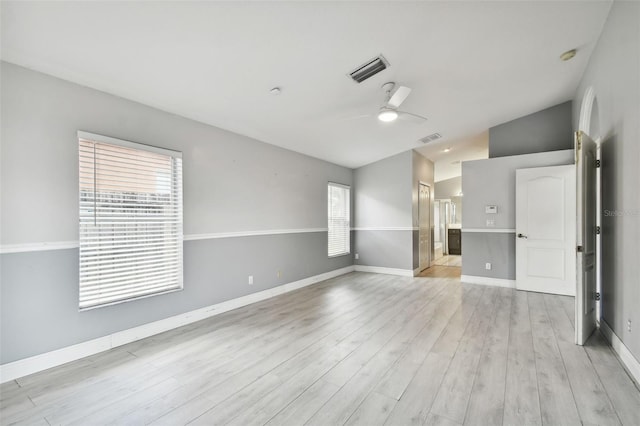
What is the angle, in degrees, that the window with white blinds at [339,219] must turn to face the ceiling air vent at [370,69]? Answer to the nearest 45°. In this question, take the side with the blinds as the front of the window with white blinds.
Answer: approximately 45° to its right

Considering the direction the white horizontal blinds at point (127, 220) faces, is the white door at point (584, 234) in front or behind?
in front

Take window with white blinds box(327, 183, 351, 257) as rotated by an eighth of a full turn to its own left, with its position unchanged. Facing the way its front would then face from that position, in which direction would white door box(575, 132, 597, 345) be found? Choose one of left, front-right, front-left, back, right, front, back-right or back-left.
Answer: front-right

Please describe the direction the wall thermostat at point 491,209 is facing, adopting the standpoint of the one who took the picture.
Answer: facing the viewer

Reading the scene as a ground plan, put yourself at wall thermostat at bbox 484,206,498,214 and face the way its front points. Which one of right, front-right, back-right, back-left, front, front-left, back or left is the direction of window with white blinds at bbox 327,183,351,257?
right

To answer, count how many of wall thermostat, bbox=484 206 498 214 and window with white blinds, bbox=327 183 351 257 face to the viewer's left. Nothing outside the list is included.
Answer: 0

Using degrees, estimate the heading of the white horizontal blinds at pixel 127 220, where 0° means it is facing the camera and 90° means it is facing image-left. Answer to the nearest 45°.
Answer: approximately 315°

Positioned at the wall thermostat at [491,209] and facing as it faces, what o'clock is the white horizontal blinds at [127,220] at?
The white horizontal blinds is roughly at 1 o'clock from the wall thermostat.

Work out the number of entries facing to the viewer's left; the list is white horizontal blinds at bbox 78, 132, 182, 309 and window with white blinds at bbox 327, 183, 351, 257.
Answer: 0

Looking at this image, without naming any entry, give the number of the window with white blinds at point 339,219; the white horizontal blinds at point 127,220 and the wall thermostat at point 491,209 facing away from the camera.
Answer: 0

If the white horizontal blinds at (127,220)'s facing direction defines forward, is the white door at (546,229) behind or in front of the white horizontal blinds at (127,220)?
in front

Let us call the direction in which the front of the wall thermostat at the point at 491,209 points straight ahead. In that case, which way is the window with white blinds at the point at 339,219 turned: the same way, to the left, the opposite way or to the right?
to the left
